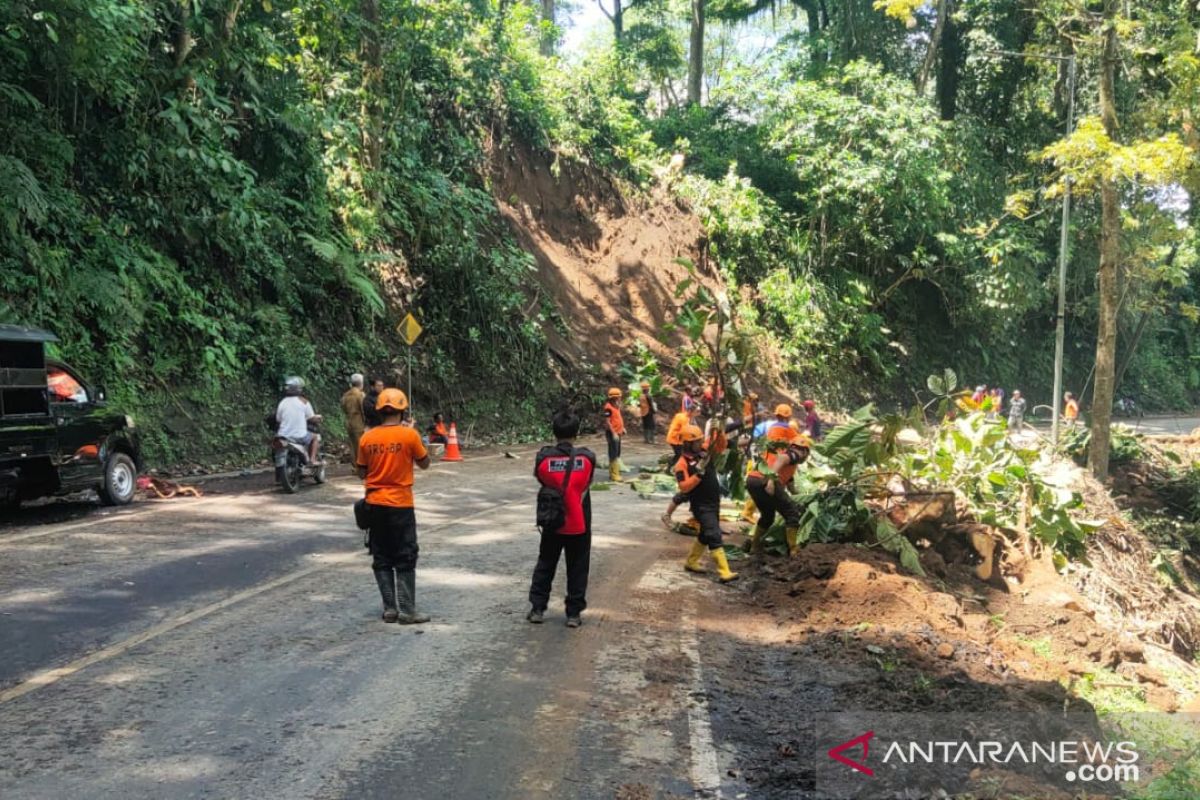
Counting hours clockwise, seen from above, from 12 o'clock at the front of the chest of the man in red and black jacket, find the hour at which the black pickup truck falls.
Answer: The black pickup truck is roughly at 10 o'clock from the man in red and black jacket.

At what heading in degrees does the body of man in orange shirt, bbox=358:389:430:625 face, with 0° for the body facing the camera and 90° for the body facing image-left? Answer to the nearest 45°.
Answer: approximately 225°

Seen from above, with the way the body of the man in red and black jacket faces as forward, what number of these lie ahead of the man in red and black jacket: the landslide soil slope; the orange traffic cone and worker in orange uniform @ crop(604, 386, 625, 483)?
3

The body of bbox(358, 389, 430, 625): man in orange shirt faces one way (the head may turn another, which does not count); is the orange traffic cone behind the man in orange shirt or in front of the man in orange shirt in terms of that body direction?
in front

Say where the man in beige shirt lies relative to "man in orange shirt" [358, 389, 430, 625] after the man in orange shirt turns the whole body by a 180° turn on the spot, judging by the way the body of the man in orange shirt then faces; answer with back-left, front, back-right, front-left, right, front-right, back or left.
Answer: back-right

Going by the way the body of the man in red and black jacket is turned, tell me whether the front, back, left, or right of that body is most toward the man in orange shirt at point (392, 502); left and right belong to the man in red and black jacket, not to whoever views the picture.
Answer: left

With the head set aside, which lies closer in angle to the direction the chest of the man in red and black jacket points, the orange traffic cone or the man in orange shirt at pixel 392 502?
the orange traffic cone

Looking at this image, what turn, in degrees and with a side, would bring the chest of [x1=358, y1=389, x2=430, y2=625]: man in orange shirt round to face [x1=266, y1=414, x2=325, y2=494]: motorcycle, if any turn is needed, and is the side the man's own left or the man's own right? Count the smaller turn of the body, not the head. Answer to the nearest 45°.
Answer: approximately 45° to the man's own left

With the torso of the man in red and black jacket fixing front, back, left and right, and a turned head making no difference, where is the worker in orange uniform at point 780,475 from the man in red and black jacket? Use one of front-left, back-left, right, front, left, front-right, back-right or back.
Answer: front-right

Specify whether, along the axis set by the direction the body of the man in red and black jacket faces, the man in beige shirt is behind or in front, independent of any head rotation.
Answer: in front

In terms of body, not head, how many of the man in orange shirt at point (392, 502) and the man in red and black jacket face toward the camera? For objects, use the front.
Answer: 0

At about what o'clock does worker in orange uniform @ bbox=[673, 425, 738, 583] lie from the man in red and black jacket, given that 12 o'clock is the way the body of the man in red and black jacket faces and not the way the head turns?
The worker in orange uniform is roughly at 1 o'clock from the man in red and black jacket.

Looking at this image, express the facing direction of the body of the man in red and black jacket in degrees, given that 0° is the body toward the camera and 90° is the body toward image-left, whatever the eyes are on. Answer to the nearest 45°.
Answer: approximately 180°

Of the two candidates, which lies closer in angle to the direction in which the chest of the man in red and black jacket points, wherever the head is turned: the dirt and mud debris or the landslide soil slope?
the landslide soil slope

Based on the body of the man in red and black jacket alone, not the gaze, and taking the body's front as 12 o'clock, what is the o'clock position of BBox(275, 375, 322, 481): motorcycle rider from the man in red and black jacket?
The motorcycle rider is roughly at 11 o'clock from the man in red and black jacket.

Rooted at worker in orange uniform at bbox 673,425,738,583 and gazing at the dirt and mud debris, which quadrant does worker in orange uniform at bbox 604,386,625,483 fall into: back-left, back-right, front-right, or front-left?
back-left

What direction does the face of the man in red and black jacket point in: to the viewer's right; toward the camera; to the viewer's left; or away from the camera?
away from the camera

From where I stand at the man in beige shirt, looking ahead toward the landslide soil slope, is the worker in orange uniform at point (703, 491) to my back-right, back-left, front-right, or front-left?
back-right
